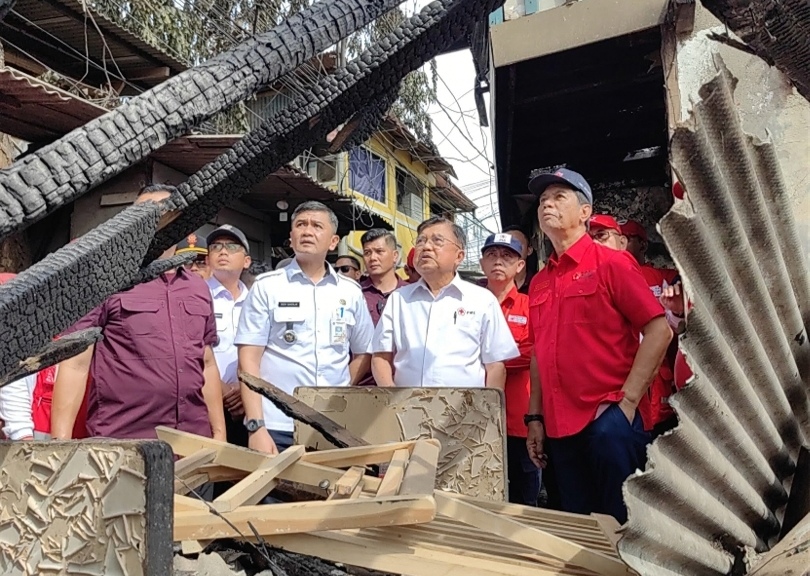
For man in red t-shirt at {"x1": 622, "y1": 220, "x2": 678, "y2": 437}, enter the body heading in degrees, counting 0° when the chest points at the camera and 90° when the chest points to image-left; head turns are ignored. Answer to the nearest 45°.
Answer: approximately 45°

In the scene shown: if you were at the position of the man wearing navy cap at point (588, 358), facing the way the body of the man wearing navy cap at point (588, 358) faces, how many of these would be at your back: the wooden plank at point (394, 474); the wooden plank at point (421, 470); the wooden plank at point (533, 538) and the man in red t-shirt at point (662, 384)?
1

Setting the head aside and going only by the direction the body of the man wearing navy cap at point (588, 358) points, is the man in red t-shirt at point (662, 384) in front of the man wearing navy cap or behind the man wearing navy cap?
behind

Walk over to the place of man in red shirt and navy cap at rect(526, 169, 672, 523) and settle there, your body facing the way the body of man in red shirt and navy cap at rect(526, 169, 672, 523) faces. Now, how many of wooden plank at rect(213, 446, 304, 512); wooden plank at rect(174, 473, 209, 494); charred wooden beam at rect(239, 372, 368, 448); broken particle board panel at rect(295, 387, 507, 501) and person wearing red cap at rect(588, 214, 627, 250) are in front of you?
4

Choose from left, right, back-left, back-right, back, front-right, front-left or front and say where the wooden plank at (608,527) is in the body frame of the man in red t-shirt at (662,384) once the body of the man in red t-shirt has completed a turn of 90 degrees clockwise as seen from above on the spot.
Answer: back-left

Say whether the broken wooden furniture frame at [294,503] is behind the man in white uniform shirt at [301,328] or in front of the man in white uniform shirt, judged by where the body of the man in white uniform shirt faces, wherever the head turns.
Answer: in front

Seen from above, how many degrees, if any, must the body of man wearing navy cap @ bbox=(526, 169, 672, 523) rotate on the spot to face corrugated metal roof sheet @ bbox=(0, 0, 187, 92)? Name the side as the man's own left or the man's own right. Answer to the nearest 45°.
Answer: approximately 90° to the man's own right

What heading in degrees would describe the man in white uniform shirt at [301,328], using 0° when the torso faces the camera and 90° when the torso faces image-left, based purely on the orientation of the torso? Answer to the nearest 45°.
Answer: approximately 0°

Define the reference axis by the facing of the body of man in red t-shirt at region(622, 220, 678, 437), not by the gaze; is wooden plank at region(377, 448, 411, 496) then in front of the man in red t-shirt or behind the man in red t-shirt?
in front

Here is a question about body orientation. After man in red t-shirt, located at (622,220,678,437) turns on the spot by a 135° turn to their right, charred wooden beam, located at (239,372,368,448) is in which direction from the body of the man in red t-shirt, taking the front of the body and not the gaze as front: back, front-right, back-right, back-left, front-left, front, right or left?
back-left

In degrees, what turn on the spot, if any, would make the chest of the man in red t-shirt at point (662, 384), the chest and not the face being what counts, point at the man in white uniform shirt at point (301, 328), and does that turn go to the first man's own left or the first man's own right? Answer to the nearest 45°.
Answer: approximately 45° to the first man's own right

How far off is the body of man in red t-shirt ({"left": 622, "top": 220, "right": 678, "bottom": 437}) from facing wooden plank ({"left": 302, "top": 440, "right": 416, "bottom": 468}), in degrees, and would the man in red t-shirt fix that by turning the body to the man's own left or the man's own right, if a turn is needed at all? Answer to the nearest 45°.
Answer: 0° — they already face it

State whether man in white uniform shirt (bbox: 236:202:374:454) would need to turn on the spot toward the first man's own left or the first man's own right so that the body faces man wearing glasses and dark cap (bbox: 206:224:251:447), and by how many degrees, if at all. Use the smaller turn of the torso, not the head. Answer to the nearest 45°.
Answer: approximately 135° to the first man's own right
